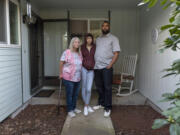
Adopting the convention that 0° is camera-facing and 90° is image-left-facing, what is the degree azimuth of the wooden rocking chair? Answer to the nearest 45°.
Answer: approximately 45°

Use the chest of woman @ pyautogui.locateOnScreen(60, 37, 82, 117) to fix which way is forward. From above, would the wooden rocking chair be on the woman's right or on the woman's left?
on the woman's left

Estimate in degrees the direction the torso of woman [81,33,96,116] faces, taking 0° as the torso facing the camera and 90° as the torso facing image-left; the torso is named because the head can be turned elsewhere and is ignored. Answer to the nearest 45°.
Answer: approximately 0°

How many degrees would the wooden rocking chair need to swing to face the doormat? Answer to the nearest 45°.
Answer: approximately 45° to its right

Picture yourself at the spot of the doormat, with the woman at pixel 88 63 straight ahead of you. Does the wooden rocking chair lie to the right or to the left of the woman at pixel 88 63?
left

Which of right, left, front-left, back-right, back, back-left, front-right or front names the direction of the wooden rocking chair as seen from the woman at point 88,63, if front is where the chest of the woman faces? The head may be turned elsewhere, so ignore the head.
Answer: back-left
